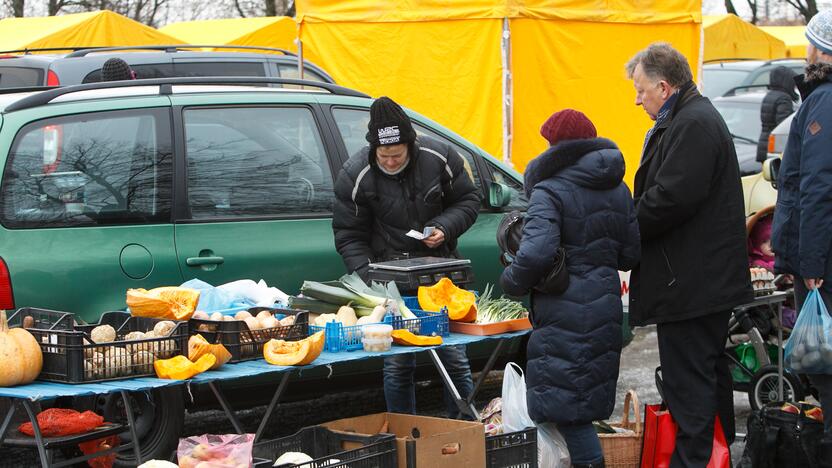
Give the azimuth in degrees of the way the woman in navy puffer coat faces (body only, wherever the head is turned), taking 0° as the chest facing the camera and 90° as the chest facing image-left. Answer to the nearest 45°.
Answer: approximately 135°

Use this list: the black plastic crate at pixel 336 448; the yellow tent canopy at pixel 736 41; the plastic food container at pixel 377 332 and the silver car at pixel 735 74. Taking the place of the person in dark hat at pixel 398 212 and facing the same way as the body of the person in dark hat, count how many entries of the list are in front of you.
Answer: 2

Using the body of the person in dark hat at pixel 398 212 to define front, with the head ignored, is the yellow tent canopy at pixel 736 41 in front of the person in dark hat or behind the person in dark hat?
behind

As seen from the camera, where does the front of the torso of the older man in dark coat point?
to the viewer's left

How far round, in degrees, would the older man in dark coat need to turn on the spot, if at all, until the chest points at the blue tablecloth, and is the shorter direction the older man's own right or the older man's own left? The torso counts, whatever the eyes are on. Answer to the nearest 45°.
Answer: approximately 45° to the older man's own left

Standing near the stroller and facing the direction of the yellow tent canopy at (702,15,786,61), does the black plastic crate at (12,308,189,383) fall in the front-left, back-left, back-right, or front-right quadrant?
back-left

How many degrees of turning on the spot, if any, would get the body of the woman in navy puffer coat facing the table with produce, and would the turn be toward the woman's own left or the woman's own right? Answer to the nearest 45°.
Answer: approximately 45° to the woman's own left

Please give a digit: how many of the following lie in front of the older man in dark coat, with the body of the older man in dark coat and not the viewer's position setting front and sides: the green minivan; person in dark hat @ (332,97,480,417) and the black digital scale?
3

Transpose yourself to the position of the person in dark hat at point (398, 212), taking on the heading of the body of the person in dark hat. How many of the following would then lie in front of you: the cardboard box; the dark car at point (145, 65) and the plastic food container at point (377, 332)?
2

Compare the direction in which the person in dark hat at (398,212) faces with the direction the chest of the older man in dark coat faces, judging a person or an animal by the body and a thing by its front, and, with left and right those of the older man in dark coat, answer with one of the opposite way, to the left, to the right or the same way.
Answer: to the left

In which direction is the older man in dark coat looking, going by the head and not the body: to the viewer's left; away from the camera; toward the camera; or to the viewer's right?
to the viewer's left
